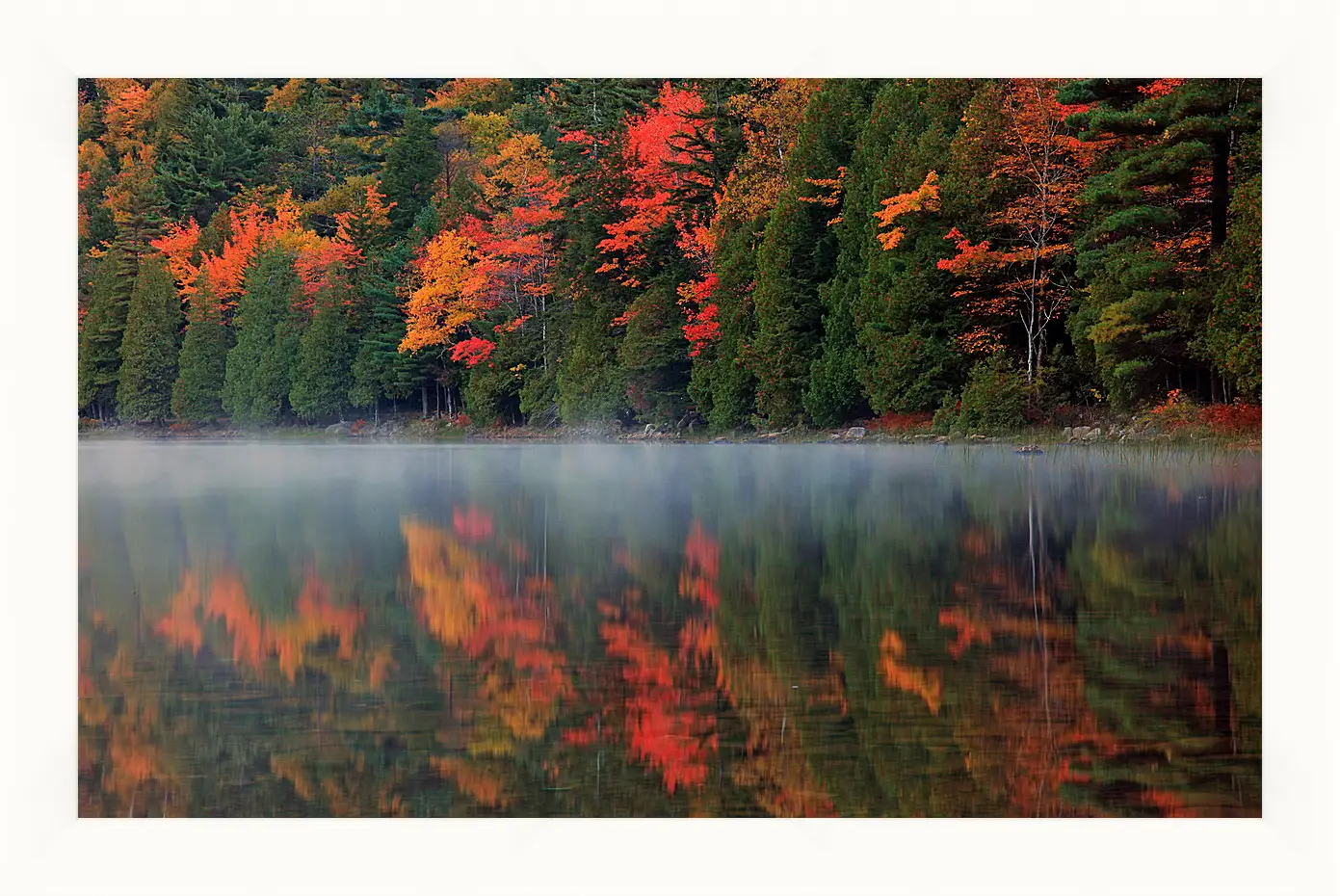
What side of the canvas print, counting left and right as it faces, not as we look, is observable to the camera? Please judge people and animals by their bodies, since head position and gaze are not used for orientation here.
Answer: front
